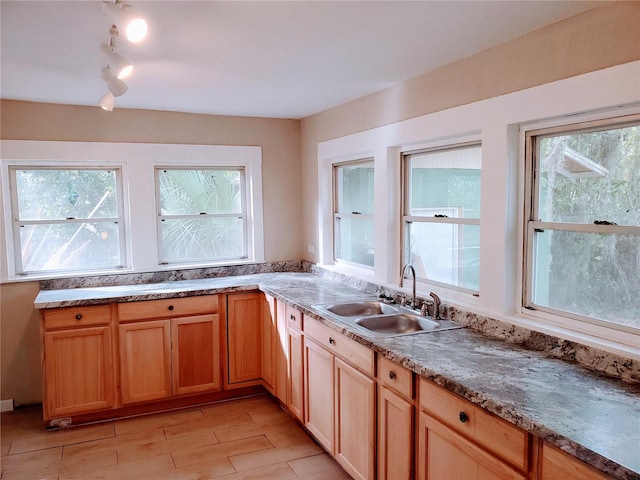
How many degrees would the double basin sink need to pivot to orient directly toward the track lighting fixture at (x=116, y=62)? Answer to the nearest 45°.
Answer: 0° — it already faces it

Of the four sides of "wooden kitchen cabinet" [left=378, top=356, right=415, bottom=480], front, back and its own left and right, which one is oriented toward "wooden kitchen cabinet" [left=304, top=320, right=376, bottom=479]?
right

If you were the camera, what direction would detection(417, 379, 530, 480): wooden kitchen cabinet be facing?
facing the viewer and to the left of the viewer

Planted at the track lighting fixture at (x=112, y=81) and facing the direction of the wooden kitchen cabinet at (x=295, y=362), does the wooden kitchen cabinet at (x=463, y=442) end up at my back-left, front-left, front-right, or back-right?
front-right

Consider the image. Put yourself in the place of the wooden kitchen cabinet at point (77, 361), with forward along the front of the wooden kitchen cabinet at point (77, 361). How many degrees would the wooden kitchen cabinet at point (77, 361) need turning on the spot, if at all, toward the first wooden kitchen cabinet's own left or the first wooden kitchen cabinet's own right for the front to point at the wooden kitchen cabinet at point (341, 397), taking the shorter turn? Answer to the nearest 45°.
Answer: approximately 45° to the first wooden kitchen cabinet's own left

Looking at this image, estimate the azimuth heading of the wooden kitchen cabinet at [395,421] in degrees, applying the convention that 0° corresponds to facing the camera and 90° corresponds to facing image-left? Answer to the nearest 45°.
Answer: approximately 45°

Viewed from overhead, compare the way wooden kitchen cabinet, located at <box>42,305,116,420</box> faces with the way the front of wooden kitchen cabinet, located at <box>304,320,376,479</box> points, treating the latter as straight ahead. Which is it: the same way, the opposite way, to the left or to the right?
to the left

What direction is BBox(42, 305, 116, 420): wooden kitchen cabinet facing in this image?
toward the camera

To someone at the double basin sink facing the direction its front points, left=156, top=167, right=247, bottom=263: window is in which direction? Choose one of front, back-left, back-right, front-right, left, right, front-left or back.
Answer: right
